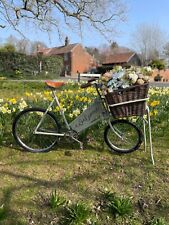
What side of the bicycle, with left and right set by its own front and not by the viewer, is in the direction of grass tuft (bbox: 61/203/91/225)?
right

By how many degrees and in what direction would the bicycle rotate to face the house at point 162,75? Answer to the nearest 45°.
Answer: approximately 90° to its left

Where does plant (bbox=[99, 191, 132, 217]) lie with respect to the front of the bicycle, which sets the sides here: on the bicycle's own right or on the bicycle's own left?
on the bicycle's own right

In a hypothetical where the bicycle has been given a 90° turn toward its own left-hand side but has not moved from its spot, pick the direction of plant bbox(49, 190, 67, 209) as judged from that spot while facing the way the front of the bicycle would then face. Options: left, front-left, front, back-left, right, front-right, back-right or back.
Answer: back

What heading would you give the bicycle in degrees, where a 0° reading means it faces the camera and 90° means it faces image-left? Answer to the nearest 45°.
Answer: approximately 270°
